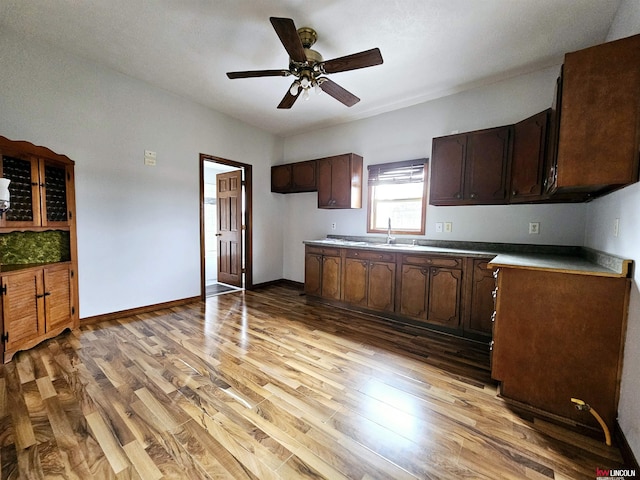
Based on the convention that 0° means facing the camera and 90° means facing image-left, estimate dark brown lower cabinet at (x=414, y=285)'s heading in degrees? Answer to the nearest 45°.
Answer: approximately 45°

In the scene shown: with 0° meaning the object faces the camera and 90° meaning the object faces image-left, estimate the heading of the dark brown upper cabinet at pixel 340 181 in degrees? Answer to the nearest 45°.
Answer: approximately 45°

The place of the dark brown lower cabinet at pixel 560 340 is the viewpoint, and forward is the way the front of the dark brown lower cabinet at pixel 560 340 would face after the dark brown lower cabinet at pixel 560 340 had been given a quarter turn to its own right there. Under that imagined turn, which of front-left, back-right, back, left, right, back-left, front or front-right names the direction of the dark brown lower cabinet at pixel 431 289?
front-left

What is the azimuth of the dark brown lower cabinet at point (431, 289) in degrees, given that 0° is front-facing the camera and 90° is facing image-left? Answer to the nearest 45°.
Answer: approximately 45°

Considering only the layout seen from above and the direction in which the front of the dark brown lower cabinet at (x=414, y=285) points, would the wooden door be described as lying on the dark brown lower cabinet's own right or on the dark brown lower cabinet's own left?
on the dark brown lower cabinet's own right

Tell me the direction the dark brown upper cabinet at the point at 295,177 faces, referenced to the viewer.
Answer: facing the viewer and to the left of the viewer

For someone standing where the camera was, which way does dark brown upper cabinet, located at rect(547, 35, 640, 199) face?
facing to the left of the viewer

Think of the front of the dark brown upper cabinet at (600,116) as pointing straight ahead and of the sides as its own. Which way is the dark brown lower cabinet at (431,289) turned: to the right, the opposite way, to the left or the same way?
to the left

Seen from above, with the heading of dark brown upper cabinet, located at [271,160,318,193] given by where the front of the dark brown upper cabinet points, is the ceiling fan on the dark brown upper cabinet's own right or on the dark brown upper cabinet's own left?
on the dark brown upper cabinet's own left

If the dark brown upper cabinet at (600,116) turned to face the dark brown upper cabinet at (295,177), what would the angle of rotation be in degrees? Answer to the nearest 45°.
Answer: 0° — it already faces it

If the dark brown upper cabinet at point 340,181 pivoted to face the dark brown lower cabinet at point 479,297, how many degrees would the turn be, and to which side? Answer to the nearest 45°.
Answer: approximately 90° to its left

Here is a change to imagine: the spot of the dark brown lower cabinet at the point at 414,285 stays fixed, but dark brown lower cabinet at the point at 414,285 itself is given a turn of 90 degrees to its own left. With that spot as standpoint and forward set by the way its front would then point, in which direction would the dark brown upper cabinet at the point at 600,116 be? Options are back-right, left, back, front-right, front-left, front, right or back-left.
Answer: front

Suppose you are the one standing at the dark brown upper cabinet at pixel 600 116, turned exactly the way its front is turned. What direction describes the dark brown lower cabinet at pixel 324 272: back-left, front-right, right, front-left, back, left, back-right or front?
front

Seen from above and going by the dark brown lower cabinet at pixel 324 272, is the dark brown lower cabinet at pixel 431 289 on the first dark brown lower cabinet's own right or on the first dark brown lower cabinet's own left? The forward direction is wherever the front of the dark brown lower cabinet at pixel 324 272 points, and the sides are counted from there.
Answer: on the first dark brown lower cabinet's own left

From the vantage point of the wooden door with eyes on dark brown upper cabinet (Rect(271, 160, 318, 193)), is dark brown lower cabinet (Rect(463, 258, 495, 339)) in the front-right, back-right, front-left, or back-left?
front-right

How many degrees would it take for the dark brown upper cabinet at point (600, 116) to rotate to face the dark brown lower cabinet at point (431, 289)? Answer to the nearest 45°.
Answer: approximately 45° to its right

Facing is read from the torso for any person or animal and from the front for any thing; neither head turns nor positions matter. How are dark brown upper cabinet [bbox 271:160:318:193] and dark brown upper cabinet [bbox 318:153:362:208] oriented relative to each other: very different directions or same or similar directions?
same or similar directions
